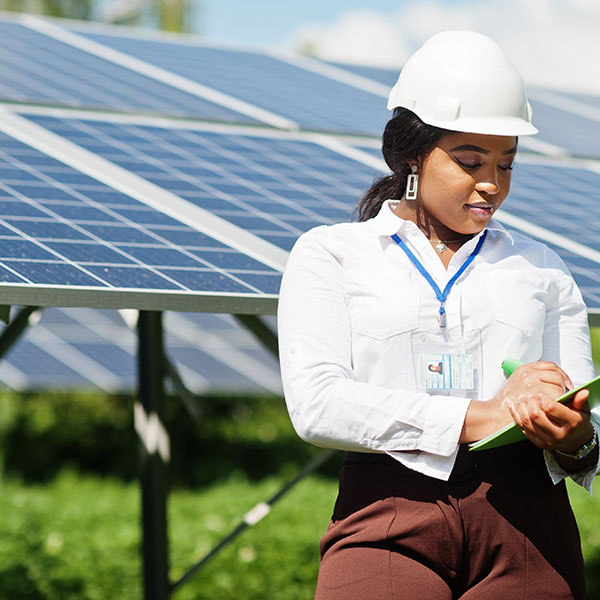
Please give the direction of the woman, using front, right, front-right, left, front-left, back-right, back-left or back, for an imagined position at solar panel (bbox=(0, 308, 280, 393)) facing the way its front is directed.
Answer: front

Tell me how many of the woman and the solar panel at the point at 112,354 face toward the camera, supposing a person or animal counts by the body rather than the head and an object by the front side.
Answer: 2

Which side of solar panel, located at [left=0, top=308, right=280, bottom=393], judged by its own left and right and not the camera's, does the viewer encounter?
front

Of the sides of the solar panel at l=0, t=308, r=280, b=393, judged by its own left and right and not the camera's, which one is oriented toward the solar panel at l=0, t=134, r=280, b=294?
front

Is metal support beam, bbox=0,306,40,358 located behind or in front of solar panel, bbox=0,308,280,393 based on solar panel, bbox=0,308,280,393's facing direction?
in front

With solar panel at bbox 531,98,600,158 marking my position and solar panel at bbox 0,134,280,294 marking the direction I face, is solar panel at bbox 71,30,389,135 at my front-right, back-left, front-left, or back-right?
front-right

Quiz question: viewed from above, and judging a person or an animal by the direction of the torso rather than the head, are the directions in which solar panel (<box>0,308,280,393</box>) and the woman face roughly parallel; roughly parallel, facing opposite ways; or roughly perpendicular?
roughly parallel

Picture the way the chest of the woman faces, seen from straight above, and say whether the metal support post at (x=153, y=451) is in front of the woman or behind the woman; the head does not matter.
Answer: behind

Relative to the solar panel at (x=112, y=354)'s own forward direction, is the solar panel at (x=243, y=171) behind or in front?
in front

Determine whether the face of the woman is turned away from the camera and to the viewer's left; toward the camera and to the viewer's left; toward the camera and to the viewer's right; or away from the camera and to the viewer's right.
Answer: toward the camera and to the viewer's right

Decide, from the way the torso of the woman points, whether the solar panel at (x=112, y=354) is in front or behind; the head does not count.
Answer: behind
